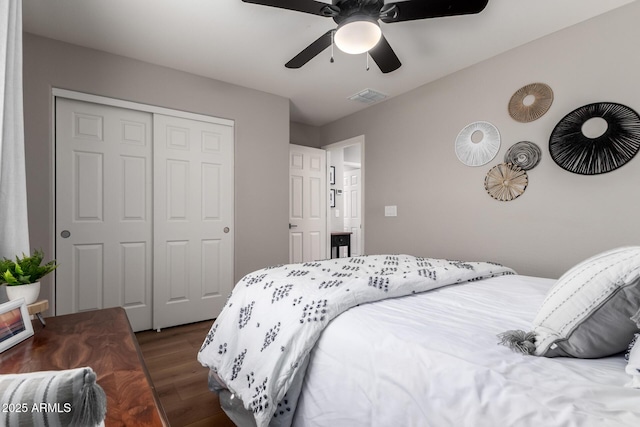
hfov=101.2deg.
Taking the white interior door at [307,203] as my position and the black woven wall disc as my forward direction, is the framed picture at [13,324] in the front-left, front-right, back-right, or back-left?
front-right

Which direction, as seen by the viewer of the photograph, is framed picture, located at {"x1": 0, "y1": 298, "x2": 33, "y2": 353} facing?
facing the viewer and to the right of the viewer

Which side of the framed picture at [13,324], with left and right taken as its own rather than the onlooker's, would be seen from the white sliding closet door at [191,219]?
left

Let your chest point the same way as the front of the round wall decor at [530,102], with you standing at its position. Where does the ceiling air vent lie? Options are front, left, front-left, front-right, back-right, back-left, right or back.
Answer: front-right

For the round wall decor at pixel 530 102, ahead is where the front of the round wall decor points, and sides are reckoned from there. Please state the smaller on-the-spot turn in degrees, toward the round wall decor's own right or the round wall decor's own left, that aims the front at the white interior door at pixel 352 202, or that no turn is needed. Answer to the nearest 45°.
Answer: approximately 90° to the round wall decor's own right

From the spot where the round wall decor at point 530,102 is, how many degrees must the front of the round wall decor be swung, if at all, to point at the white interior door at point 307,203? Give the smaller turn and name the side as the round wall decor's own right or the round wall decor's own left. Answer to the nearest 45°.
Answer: approximately 45° to the round wall decor's own right

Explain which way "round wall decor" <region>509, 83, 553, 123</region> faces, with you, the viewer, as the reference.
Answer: facing the viewer and to the left of the viewer

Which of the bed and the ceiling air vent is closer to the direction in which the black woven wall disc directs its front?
the bed

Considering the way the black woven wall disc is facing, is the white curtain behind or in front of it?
in front

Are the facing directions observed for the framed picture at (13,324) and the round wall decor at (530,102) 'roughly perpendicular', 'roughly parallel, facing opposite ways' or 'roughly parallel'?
roughly parallel, facing opposite ways

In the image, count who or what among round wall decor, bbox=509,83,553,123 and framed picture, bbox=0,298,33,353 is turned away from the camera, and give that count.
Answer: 0

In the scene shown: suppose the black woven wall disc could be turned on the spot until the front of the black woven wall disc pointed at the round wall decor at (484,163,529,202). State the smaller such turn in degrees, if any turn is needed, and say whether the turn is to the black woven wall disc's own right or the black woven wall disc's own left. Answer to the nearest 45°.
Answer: approximately 90° to the black woven wall disc's own right

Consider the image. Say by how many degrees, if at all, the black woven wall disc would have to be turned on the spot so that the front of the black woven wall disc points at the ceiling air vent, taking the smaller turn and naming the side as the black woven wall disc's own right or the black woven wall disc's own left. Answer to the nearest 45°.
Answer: approximately 90° to the black woven wall disc's own right

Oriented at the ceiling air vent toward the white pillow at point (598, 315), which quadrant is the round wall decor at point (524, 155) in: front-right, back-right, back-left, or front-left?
front-left

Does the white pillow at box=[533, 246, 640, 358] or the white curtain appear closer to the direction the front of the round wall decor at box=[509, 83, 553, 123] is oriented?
the white curtain

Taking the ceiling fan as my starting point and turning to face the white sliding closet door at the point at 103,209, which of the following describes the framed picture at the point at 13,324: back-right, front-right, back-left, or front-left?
front-left
